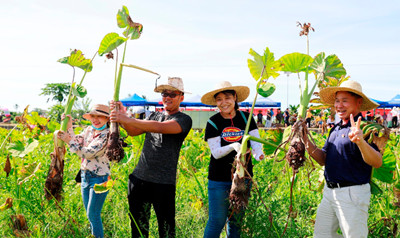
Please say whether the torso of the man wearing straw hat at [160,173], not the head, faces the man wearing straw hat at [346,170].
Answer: no

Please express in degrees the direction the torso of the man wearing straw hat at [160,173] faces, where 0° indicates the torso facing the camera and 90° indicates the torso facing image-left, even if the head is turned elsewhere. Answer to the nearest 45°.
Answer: approximately 45°

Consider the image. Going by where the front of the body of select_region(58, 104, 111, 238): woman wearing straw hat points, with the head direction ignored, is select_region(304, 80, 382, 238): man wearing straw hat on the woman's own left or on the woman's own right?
on the woman's own left

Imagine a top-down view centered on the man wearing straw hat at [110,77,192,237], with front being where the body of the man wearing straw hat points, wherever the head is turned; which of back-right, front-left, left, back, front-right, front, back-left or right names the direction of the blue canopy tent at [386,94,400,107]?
back

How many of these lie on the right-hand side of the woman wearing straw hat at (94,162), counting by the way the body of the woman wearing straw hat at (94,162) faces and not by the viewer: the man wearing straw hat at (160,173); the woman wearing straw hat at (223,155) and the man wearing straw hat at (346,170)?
0

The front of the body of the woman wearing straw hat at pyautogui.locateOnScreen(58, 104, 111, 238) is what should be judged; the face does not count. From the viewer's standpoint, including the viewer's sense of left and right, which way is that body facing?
facing the viewer and to the left of the viewer

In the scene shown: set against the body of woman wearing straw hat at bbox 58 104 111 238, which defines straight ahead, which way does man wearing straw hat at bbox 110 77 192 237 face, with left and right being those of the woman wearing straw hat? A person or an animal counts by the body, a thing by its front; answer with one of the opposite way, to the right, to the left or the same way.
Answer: the same way

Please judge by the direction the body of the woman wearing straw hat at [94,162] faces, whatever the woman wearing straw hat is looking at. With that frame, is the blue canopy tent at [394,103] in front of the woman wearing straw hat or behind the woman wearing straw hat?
behind

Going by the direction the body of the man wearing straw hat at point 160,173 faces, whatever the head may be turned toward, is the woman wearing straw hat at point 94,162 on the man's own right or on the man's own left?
on the man's own right

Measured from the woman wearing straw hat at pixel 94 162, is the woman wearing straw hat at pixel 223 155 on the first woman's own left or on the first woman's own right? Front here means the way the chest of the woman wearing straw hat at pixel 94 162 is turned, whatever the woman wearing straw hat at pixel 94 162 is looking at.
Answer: on the first woman's own left

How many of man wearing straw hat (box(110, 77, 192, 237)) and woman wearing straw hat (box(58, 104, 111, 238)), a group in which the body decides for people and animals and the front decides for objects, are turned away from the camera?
0

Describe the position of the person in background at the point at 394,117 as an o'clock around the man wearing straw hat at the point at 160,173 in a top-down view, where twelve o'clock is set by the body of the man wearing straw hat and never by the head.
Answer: The person in background is roughly at 6 o'clock from the man wearing straw hat.
